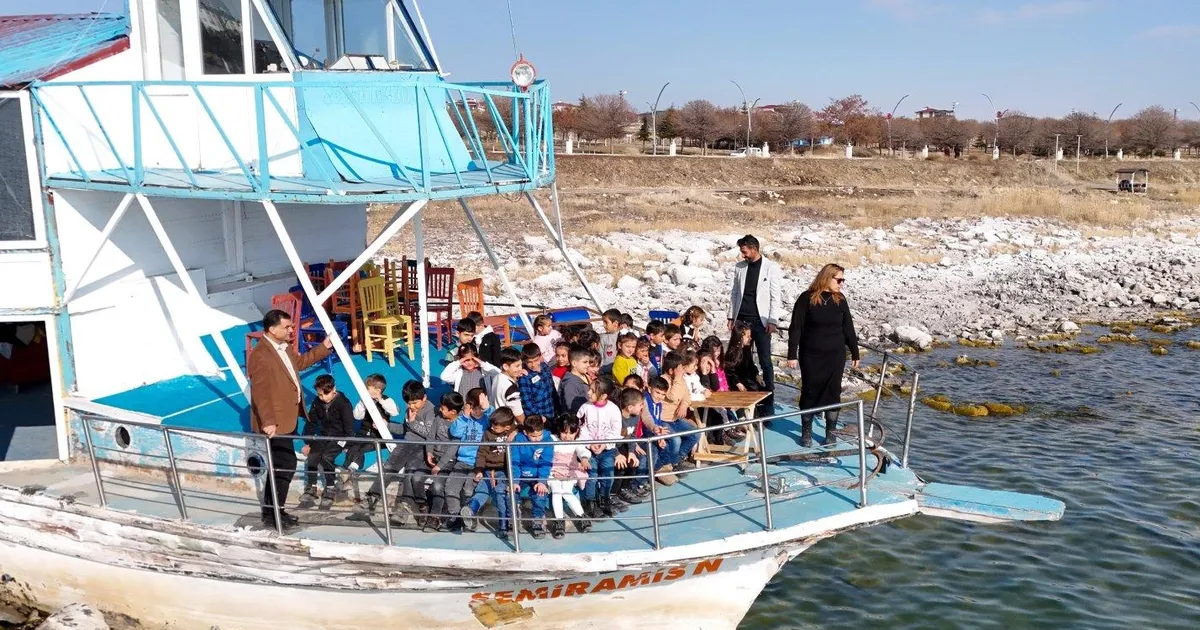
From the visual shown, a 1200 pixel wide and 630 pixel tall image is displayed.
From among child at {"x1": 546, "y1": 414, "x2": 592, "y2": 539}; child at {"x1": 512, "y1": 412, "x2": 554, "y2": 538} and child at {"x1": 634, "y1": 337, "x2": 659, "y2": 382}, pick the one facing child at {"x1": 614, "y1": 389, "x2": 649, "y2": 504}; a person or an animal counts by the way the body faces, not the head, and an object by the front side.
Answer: child at {"x1": 634, "y1": 337, "x2": 659, "y2": 382}

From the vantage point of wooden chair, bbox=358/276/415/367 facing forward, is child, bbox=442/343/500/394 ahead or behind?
ahead

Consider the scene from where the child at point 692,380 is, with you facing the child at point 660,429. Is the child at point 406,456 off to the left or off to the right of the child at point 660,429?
right

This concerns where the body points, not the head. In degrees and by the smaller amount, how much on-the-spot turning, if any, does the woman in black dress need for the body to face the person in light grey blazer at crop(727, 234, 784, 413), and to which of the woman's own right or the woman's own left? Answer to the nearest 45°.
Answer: approximately 135° to the woman's own right

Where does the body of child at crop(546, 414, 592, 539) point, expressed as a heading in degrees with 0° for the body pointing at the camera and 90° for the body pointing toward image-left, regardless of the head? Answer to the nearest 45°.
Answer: approximately 0°

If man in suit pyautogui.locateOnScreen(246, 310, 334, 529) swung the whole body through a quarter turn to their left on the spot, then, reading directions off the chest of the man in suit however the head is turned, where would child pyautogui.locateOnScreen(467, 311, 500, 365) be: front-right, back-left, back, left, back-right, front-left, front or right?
front

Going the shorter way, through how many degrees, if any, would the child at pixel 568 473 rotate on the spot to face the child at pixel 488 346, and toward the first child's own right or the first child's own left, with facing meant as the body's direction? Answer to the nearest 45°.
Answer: approximately 180°

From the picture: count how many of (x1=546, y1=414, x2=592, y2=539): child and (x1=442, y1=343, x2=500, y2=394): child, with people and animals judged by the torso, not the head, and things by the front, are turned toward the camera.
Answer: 2

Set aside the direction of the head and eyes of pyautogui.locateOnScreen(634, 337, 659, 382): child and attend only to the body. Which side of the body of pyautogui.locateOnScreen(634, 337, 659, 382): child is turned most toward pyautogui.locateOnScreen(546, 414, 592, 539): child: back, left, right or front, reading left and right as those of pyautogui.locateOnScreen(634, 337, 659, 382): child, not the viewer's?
front
